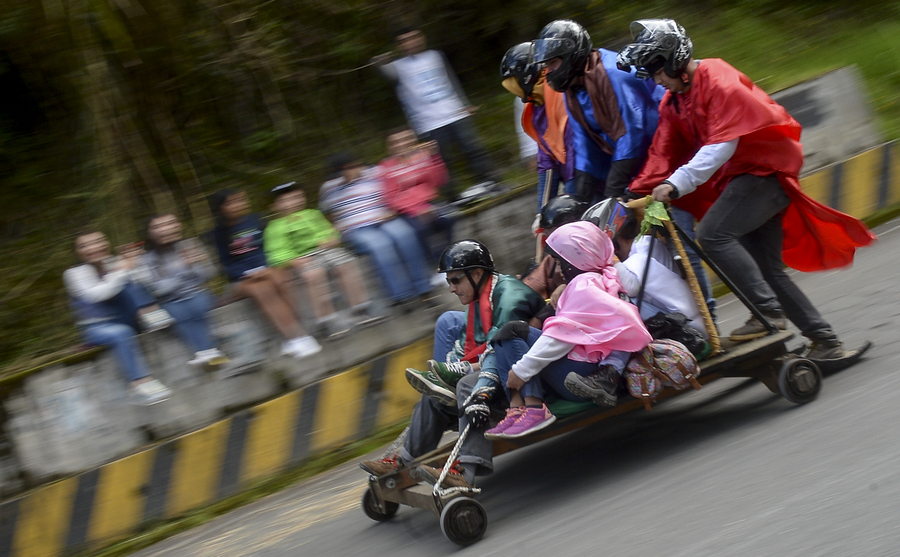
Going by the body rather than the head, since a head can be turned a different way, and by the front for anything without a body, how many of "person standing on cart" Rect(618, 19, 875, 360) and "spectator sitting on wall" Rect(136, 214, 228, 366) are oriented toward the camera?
1

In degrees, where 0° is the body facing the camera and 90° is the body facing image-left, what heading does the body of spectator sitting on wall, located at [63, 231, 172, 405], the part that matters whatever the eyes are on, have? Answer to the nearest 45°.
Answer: approximately 315°

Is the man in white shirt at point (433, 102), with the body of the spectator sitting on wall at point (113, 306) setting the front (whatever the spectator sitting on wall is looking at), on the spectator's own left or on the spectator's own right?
on the spectator's own left

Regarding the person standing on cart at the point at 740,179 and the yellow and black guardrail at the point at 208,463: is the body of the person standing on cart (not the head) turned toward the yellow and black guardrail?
yes

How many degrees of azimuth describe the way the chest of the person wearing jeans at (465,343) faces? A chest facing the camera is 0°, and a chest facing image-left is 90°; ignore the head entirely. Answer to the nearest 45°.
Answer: approximately 45°

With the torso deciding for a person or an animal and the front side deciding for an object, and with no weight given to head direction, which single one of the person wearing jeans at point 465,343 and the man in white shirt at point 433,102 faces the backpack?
the man in white shirt

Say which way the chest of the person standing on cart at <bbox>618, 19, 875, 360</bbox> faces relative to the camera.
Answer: to the viewer's left

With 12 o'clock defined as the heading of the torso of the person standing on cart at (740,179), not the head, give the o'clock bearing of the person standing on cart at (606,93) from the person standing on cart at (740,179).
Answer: the person standing on cart at (606,93) is roughly at 1 o'clock from the person standing on cart at (740,179).

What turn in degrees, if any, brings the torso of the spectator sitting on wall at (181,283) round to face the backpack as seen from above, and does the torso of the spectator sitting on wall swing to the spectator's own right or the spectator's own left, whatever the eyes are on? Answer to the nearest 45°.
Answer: approximately 45° to the spectator's own left
